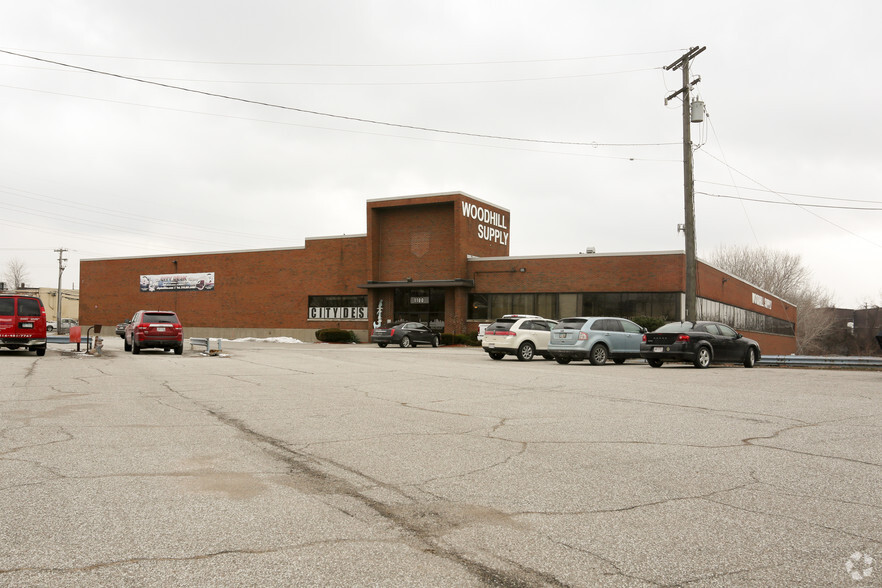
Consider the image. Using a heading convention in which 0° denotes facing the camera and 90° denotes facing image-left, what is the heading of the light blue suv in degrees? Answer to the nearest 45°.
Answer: approximately 225°

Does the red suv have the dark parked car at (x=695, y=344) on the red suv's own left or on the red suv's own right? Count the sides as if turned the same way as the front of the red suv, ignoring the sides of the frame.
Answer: on the red suv's own right

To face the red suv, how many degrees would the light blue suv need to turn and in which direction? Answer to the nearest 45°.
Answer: approximately 135° to its left

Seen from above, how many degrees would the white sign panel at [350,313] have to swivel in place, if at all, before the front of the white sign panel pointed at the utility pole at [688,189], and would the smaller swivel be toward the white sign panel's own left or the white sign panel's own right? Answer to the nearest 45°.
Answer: approximately 45° to the white sign panel's own left

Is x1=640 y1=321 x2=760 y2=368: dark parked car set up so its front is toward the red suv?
no

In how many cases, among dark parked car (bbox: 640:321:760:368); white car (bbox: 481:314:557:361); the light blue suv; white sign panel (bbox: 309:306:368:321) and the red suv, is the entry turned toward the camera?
1

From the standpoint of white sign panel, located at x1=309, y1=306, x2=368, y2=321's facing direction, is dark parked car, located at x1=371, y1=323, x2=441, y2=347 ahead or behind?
ahead

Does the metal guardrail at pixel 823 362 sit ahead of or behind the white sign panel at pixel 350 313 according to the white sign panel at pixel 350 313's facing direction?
ahead

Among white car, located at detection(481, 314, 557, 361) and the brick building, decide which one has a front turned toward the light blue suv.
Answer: the brick building

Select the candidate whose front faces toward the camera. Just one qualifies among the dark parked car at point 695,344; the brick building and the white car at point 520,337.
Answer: the brick building

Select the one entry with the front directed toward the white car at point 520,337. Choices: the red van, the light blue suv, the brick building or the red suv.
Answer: the brick building

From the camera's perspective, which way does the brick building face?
toward the camera

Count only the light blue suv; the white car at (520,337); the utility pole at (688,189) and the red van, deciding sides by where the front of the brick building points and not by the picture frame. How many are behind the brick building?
0

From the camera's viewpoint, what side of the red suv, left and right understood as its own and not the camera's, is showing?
back

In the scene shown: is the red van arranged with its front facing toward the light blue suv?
no

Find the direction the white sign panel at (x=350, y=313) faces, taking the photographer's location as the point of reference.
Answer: facing the viewer
